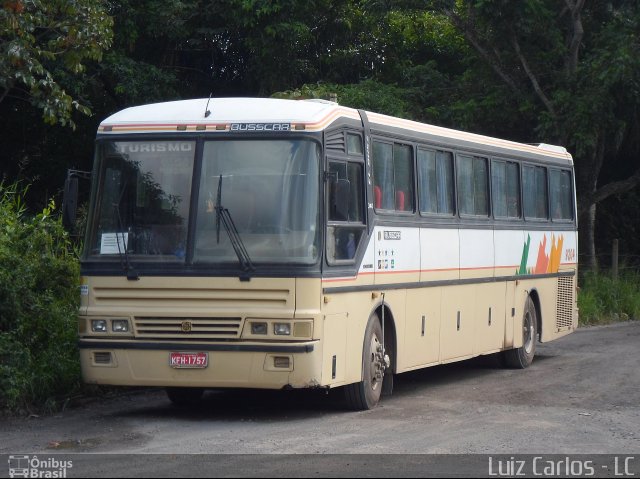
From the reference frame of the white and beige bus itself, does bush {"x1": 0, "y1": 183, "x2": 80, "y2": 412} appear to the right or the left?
on its right

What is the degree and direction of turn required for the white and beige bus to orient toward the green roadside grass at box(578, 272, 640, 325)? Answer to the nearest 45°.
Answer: approximately 180°

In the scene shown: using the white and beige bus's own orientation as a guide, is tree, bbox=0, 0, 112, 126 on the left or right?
on its right

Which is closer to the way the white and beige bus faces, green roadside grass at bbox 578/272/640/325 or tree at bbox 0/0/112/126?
the tree

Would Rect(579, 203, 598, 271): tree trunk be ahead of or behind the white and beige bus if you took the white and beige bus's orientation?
behind

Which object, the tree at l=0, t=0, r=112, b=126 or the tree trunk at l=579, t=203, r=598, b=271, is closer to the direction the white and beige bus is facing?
the tree

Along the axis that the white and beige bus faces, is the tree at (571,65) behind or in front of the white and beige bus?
behind

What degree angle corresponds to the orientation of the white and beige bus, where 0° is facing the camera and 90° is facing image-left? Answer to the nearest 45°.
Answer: approximately 45°
